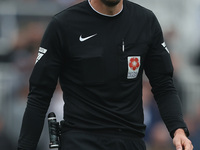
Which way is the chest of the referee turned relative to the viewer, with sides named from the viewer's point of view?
facing the viewer
